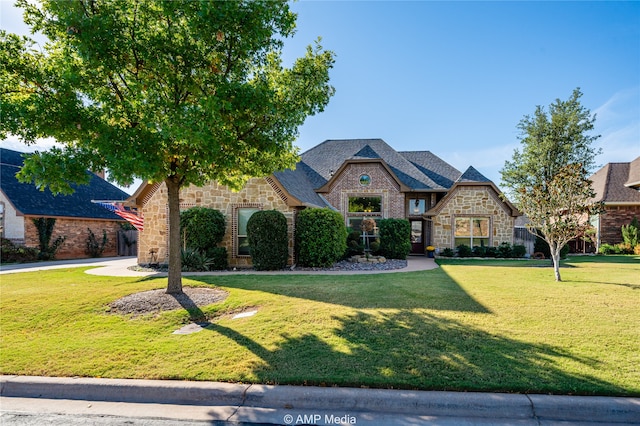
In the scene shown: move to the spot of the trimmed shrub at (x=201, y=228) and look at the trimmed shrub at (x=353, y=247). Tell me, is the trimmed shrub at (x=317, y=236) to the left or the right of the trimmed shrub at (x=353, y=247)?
right

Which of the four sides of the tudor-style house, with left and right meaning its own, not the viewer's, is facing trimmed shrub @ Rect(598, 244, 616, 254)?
left

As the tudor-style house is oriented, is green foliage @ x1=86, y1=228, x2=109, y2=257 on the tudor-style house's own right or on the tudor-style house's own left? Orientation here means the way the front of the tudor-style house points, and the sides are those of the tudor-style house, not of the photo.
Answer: on the tudor-style house's own right

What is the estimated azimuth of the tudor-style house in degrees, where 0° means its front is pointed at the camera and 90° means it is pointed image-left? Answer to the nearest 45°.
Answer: approximately 0°

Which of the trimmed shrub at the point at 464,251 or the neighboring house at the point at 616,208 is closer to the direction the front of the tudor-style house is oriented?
the trimmed shrub

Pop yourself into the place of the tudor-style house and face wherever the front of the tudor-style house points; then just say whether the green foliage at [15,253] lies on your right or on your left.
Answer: on your right

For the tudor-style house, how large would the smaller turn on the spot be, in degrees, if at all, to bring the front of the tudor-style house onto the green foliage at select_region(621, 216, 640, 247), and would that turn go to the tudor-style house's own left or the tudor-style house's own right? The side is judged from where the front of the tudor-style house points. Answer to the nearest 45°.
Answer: approximately 90° to the tudor-style house's own left
